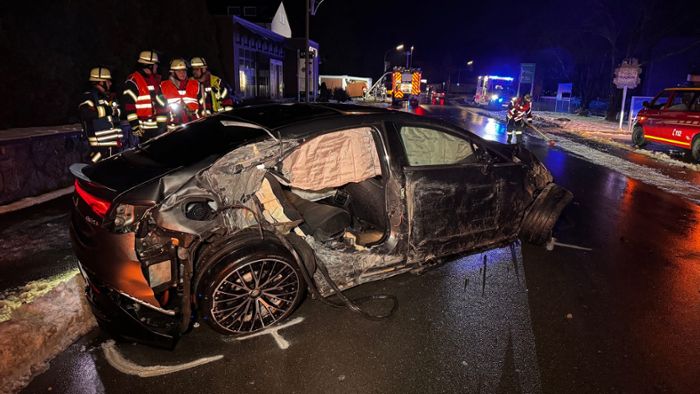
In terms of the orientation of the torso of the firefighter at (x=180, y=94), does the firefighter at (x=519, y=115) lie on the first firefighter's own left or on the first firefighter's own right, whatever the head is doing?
on the first firefighter's own left

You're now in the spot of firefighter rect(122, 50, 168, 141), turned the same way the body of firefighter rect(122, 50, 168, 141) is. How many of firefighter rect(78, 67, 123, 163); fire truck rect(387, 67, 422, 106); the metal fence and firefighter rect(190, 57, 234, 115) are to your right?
1

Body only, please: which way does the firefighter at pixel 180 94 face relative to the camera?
toward the camera

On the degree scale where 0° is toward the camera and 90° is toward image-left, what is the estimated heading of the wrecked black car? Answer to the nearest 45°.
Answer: approximately 225°

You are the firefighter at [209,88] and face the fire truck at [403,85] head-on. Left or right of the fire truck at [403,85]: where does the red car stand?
right

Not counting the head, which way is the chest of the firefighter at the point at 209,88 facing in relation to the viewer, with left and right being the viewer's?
facing the viewer and to the left of the viewer

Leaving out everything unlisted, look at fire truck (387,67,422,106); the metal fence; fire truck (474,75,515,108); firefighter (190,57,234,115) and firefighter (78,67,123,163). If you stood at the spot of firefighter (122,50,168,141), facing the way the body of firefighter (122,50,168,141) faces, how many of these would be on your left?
4

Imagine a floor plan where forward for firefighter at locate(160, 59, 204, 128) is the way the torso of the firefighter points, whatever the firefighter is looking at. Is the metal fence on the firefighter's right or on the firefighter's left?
on the firefighter's left

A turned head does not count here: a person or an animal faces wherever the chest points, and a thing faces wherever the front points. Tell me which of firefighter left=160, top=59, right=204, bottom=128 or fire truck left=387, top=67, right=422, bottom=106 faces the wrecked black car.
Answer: the firefighter

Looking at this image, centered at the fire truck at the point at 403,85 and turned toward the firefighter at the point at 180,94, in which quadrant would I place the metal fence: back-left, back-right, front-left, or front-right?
front-left

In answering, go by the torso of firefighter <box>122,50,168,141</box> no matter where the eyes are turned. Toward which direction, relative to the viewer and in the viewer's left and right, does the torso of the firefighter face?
facing the viewer and to the right of the viewer
